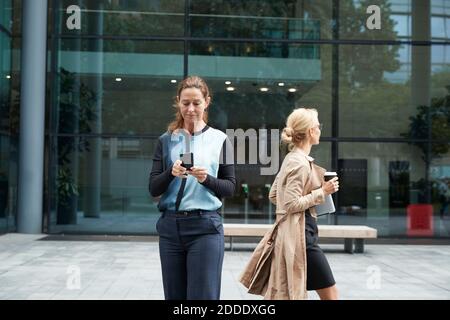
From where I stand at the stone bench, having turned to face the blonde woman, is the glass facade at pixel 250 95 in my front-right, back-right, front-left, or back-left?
back-right

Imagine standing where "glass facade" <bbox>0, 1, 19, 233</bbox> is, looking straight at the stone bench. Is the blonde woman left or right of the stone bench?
right

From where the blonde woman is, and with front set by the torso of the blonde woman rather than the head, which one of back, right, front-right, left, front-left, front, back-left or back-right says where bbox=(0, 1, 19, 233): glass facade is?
back-left

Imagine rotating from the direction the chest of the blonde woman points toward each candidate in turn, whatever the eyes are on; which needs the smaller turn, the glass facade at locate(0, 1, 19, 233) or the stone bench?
the stone bench

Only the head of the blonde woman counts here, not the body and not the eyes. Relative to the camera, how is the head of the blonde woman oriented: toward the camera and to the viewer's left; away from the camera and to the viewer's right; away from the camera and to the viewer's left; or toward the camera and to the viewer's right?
away from the camera and to the viewer's right

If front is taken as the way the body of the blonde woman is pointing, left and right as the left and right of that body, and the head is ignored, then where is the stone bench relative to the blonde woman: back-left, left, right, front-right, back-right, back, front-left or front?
left

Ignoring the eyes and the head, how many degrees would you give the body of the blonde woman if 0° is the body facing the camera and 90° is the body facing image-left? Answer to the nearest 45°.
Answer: approximately 270°

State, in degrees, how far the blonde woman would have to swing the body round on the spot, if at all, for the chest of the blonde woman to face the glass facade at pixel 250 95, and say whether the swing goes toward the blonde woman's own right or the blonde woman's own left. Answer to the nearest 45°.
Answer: approximately 90° to the blonde woman's own left
